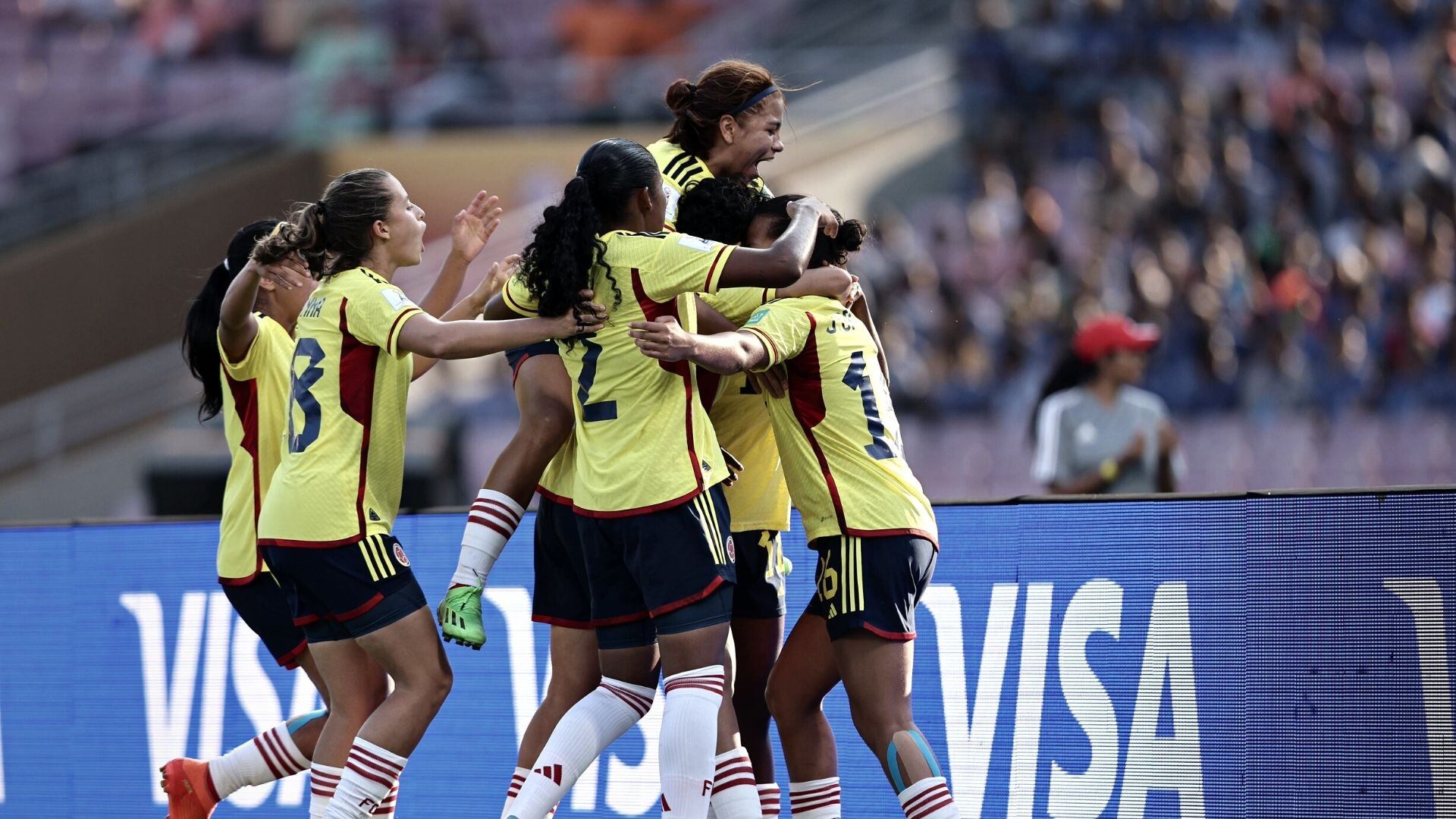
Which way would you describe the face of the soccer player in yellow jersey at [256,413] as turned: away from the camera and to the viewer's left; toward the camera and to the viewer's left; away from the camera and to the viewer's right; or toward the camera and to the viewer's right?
away from the camera and to the viewer's right

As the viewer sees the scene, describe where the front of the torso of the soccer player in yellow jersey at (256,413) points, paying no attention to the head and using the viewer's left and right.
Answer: facing to the right of the viewer

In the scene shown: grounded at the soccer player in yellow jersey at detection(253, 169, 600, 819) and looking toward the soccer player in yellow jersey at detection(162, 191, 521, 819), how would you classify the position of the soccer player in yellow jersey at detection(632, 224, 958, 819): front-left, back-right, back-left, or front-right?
back-right

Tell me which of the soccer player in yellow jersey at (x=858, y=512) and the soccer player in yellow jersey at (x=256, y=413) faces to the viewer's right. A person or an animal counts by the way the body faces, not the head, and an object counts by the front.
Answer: the soccer player in yellow jersey at (x=256, y=413)

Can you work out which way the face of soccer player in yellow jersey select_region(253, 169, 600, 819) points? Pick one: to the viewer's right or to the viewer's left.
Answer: to the viewer's right

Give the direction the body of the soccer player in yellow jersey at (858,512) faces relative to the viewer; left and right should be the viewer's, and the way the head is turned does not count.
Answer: facing away from the viewer and to the left of the viewer

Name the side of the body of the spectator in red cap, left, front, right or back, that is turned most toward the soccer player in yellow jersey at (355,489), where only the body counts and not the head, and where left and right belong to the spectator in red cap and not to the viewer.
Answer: right
